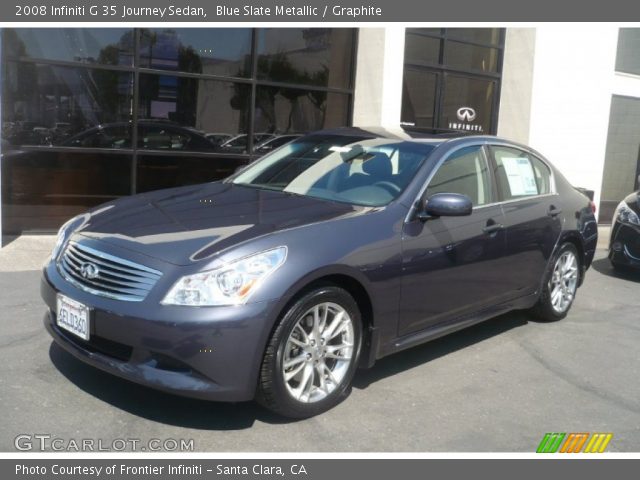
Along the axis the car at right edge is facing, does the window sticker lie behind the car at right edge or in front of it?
in front

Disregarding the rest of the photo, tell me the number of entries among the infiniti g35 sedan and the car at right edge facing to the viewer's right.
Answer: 0

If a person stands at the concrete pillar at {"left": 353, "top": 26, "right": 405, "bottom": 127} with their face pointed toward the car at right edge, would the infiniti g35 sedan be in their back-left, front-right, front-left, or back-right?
front-right

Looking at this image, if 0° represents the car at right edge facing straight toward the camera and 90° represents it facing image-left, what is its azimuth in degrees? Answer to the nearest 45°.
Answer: approximately 45°

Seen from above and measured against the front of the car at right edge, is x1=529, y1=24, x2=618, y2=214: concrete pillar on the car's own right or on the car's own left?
on the car's own right

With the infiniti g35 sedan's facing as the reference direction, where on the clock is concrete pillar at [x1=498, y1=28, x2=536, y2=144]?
The concrete pillar is roughly at 5 o'clock from the infiniti g35 sedan.

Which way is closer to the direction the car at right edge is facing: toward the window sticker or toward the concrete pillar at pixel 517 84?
the window sticker

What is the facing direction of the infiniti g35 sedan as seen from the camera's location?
facing the viewer and to the left of the viewer

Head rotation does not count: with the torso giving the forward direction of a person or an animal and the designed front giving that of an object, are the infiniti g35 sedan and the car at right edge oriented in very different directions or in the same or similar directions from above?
same or similar directions

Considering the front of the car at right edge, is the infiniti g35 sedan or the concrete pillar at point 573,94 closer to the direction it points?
the infiniti g35 sedan

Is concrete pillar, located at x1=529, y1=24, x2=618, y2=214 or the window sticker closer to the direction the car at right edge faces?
the window sticker

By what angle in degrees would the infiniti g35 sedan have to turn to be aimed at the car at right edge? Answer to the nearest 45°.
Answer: approximately 180°

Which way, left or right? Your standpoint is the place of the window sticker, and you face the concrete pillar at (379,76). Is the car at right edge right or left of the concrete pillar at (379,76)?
right

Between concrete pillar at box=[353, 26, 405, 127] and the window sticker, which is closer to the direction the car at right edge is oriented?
the window sticker
